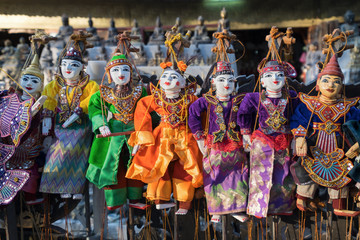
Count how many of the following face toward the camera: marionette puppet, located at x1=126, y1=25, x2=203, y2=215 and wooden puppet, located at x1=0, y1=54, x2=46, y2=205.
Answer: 2

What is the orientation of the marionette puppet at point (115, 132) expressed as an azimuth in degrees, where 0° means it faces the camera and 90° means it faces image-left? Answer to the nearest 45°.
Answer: approximately 0°

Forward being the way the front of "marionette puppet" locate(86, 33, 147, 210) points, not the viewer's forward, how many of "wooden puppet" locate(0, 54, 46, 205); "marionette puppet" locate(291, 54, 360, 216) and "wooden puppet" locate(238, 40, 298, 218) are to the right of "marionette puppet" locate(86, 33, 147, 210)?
1

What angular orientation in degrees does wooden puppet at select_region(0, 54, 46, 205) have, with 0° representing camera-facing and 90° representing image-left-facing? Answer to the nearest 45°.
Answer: approximately 0°

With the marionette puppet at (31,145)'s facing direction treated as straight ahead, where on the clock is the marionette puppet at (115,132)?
the marionette puppet at (115,132) is roughly at 10 o'clock from the marionette puppet at (31,145).

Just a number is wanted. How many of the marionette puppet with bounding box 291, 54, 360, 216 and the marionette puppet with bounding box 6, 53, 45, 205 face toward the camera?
2
